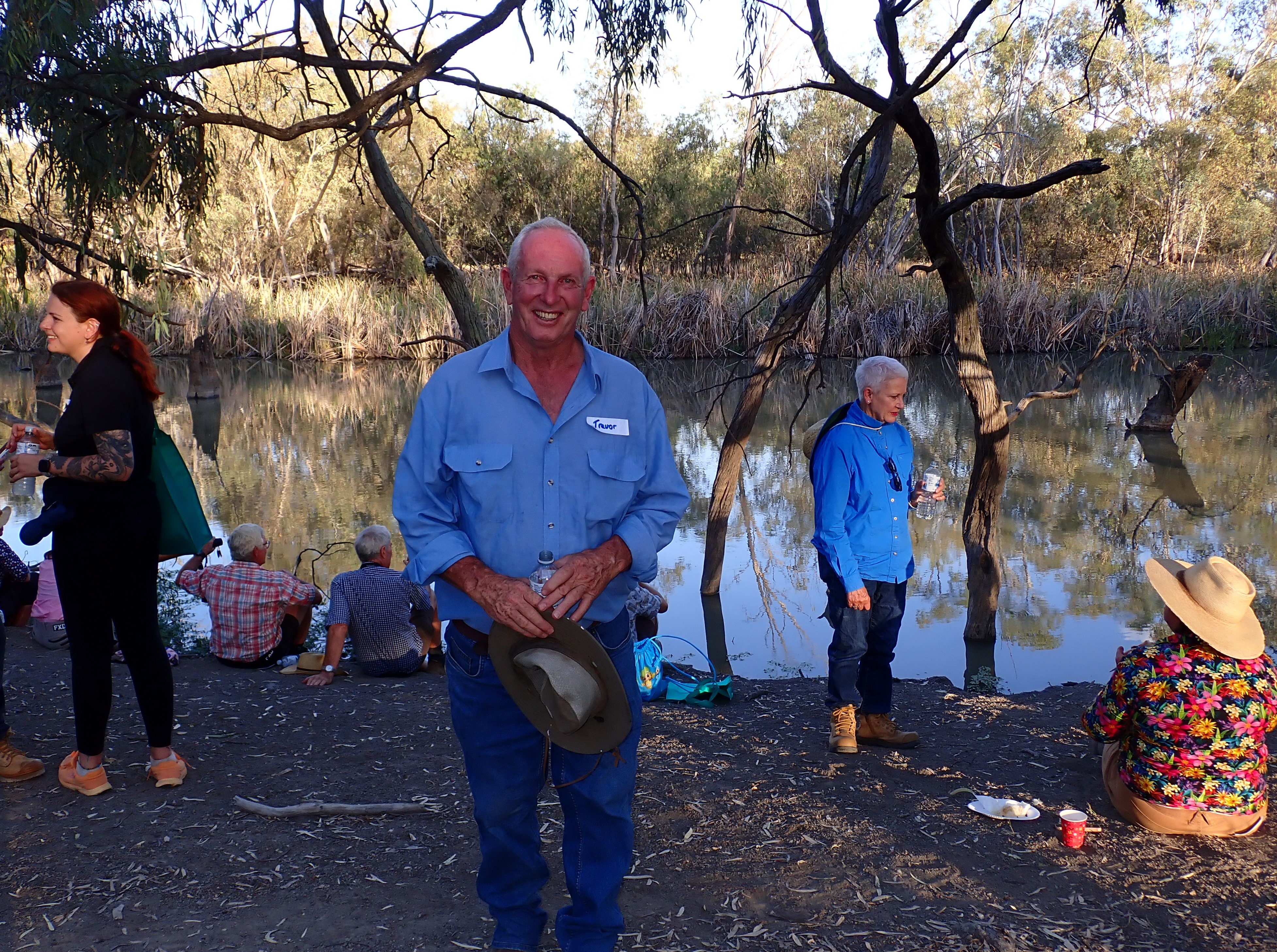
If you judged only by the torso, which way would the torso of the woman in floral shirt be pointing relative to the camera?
away from the camera

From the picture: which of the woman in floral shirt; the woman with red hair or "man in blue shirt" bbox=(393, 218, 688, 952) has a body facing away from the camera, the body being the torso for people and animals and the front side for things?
the woman in floral shirt

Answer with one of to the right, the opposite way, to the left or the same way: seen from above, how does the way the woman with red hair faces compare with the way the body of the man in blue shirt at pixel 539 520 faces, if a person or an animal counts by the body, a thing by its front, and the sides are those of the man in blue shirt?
to the right

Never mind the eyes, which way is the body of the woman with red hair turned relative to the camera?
to the viewer's left

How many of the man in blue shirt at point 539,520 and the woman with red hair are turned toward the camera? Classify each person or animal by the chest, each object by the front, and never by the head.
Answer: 1

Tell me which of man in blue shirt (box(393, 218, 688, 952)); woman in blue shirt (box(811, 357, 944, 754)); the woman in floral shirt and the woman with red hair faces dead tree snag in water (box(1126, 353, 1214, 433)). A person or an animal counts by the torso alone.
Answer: the woman in floral shirt

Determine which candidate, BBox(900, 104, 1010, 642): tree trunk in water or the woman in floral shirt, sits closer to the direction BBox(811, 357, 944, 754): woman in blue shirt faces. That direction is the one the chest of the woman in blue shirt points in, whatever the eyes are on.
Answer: the woman in floral shirt

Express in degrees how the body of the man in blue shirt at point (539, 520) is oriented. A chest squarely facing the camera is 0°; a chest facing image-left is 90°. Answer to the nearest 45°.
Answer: approximately 0°

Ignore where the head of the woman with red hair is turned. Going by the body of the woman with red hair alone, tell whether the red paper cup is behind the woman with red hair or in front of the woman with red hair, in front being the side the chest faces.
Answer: behind

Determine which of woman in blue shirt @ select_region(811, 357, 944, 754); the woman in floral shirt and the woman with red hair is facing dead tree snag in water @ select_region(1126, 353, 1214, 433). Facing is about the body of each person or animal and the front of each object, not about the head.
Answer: the woman in floral shirt
